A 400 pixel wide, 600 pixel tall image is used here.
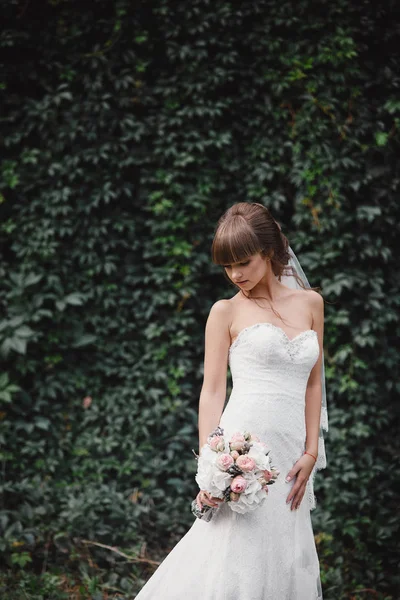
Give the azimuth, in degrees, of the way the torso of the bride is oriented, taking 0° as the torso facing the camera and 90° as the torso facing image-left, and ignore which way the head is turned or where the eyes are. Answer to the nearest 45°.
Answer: approximately 315°
